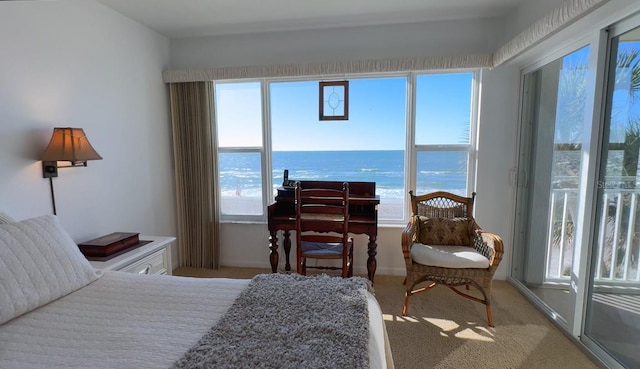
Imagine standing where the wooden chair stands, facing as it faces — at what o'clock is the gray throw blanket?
The gray throw blanket is roughly at 6 o'clock from the wooden chair.

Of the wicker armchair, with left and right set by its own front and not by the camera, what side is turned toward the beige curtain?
right

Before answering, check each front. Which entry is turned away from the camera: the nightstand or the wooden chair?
the wooden chair

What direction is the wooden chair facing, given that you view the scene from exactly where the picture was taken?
facing away from the viewer

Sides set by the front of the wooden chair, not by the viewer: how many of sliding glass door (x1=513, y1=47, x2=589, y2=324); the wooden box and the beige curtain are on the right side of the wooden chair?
1

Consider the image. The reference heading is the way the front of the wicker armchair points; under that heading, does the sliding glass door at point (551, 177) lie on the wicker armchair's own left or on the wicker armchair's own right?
on the wicker armchair's own left

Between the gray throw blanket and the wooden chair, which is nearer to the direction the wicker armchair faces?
the gray throw blanket

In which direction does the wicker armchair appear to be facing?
toward the camera

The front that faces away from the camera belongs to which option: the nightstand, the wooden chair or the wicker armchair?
the wooden chair

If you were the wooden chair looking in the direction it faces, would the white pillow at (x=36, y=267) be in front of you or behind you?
behind

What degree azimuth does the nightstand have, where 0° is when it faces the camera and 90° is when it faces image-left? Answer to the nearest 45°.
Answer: approximately 315°

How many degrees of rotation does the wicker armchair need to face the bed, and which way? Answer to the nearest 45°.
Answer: approximately 45° to its right

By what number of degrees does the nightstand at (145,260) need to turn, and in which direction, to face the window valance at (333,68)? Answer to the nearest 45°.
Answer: approximately 45° to its left

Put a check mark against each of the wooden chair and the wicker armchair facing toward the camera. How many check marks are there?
1

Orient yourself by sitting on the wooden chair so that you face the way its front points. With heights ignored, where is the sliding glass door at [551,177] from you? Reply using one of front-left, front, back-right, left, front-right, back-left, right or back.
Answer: right
